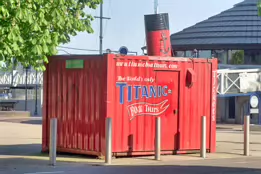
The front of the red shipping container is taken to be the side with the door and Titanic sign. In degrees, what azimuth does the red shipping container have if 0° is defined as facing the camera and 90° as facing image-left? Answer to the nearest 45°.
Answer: approximately 315°

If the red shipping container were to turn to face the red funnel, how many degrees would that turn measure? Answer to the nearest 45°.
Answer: approximately 135° to its left

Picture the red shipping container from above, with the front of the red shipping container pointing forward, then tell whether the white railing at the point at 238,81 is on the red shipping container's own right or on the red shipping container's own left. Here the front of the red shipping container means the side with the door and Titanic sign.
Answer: on the red shipping container's own left

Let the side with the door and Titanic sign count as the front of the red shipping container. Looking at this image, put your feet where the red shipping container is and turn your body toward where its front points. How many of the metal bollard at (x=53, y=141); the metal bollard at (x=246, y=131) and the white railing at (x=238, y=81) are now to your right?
1

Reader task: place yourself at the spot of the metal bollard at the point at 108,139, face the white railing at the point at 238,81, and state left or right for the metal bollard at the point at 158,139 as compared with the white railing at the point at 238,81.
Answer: right

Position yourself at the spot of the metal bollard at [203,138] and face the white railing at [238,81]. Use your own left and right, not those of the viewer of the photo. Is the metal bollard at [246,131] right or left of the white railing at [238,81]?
right

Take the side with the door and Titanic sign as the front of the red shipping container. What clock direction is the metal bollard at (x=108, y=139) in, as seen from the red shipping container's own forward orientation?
The metal bollard is roughly at 2 o'clock from the red shipping container.

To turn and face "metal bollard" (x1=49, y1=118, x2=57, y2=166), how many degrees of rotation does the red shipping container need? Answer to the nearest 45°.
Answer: approximately 90° to its right

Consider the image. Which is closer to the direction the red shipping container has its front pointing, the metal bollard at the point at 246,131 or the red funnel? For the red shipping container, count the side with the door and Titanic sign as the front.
the metal bollard

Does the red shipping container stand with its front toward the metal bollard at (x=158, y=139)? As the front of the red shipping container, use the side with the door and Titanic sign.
yes

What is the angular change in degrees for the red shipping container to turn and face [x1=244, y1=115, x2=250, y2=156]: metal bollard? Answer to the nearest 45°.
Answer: approximately 45° to its left
